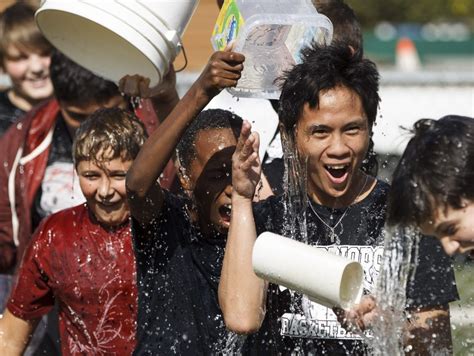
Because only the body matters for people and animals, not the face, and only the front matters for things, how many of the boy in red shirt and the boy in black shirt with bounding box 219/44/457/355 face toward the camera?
2

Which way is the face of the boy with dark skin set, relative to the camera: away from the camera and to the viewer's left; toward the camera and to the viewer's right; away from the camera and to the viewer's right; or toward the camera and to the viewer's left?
toward the camera and to the viewer's right

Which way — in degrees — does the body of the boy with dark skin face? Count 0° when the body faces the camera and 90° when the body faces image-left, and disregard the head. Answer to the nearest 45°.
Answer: approximately 315°

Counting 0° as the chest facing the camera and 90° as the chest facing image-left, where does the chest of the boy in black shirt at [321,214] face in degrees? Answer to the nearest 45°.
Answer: approximately 0°

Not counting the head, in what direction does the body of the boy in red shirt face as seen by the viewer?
toward the camera

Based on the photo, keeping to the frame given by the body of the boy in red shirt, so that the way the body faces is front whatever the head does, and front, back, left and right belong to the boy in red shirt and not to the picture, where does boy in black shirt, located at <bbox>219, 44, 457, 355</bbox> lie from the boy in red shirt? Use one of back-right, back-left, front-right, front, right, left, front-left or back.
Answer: front-left

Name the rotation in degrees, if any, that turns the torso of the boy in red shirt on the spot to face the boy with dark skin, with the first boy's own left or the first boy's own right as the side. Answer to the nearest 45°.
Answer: approximately 45° to the first boy's own left
